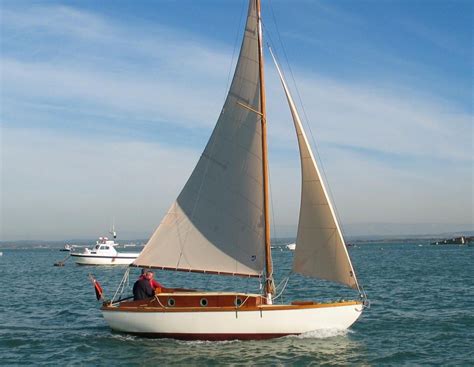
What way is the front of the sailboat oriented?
to the viewer's right
